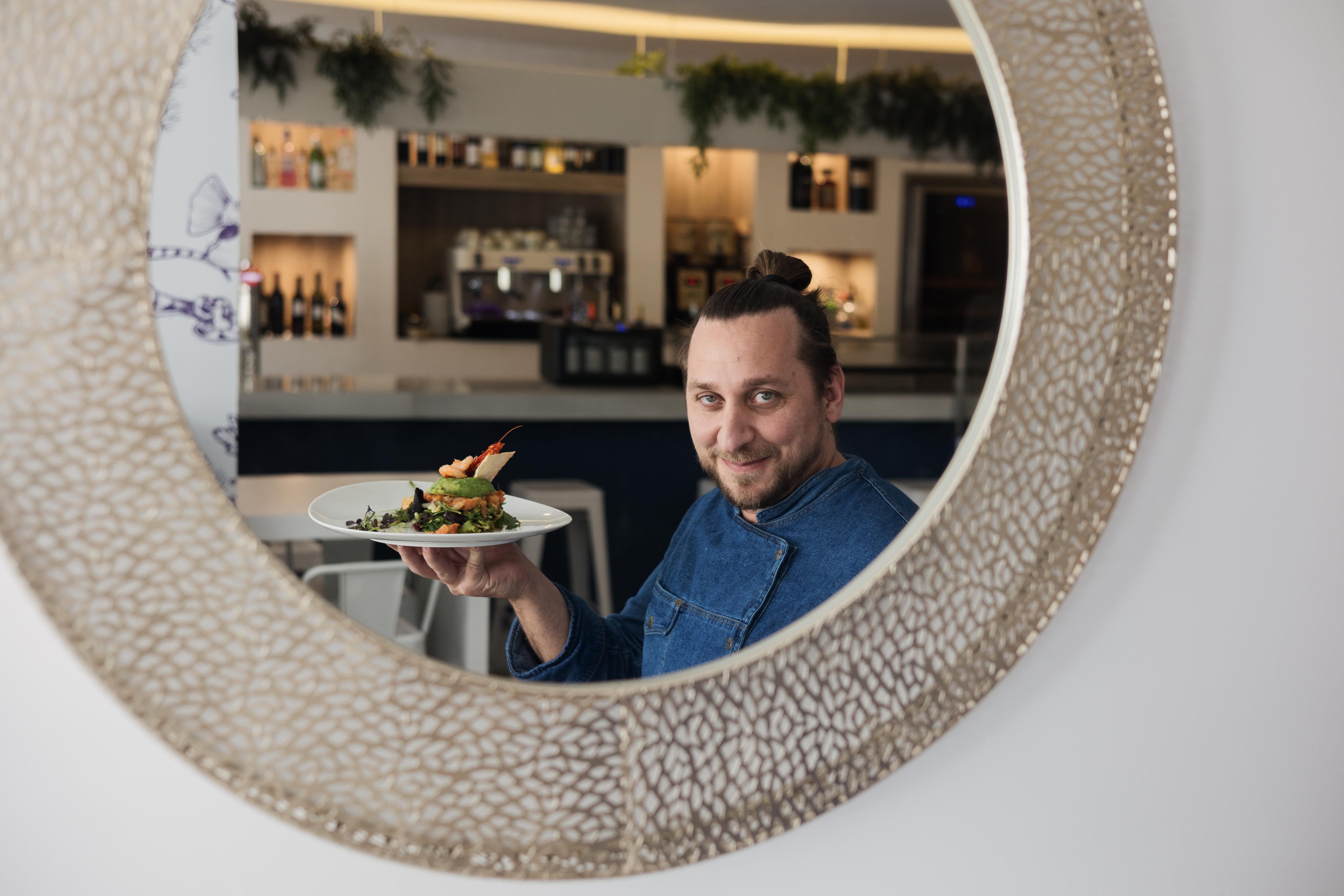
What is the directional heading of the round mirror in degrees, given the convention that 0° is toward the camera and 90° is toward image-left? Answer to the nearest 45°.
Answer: approximately 0°
